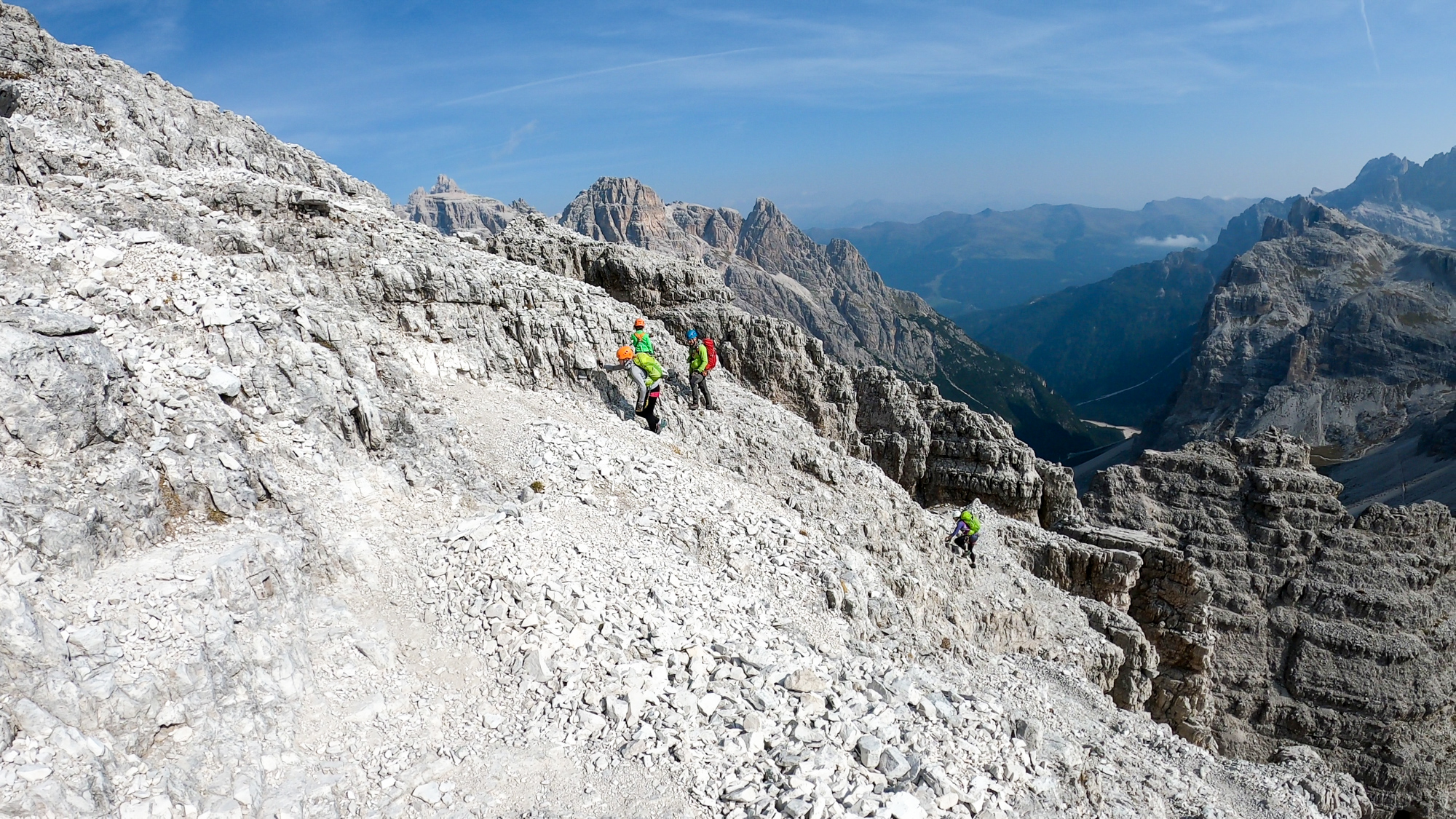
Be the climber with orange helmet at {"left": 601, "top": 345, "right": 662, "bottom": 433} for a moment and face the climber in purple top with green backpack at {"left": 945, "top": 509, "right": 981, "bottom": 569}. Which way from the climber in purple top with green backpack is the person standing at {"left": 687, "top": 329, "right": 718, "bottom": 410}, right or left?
left

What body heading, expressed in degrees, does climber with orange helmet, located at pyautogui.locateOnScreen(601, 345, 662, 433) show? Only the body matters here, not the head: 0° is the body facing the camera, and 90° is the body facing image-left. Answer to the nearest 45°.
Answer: approximately 90°

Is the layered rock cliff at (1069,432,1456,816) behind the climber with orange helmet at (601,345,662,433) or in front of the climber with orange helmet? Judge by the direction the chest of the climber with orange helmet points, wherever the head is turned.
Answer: behind
